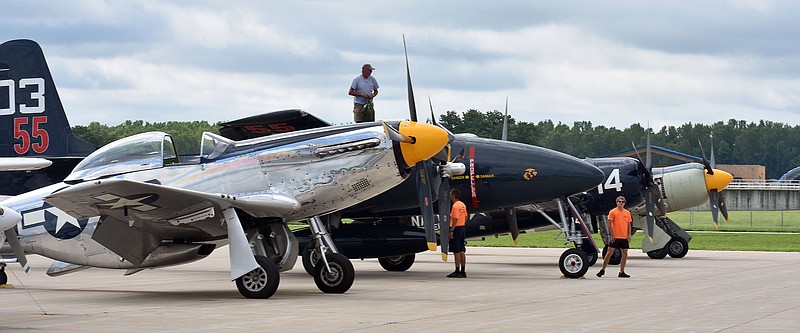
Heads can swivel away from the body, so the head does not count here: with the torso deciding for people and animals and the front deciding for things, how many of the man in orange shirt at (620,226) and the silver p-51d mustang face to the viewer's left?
0

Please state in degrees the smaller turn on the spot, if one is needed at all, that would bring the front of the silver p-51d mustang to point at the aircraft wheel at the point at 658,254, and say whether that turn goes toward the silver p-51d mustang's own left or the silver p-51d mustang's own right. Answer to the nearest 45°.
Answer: approximately 90° to the silver p-51d mustang's own left

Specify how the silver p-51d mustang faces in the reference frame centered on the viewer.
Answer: facing the viewer and to the right of the viewer

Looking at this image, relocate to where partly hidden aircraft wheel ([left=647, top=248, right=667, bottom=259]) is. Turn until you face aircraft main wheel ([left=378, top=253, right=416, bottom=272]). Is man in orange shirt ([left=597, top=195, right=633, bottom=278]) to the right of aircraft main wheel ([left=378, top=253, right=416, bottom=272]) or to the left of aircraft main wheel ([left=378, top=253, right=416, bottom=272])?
left

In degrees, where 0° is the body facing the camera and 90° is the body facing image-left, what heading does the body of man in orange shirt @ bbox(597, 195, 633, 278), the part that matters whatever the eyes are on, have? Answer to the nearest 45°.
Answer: approximately 0°

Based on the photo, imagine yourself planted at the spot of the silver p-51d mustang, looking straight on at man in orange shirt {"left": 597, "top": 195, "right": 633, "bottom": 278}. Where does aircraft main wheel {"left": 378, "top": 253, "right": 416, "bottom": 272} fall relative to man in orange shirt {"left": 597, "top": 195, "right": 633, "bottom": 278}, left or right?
left

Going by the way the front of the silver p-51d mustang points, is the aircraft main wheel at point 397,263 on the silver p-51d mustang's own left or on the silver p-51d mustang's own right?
on the silver p-51d mustang's own left

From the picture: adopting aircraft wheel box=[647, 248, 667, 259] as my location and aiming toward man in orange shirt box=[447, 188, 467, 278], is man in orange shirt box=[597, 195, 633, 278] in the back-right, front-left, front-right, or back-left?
front-left

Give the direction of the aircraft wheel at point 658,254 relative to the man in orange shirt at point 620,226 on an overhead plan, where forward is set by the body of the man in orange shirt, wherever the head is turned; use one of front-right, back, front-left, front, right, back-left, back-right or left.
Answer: back

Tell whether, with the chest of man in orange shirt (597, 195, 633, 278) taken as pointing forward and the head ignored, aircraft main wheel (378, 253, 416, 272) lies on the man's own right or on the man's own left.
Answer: on the man's own right
